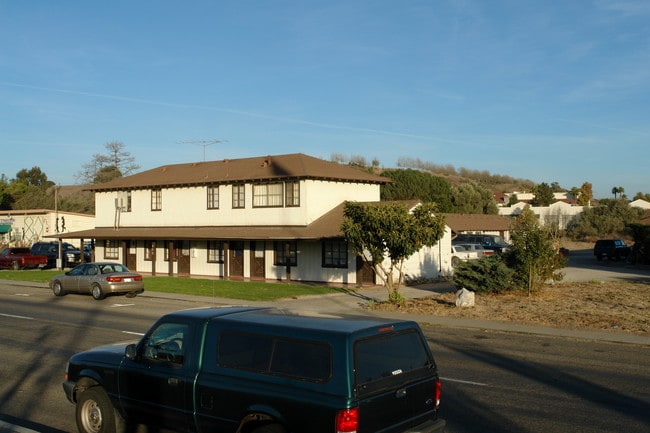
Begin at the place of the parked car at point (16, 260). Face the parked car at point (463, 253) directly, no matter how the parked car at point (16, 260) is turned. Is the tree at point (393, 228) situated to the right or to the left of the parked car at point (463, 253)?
right

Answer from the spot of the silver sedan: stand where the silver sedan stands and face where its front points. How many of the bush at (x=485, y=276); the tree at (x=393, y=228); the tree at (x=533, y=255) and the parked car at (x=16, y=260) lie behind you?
3

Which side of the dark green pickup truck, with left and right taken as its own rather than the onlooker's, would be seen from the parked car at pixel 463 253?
right

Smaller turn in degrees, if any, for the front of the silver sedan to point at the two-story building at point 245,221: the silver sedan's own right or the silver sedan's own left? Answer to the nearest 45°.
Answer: approximately 90° to the silver sedan's own right

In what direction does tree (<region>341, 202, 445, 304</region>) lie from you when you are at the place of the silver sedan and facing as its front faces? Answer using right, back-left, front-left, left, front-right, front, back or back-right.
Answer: back

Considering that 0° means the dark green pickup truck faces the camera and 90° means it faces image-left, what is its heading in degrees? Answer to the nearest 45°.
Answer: approximately 135°

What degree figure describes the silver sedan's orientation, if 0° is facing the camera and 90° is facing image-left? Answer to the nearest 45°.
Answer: approximately 135°

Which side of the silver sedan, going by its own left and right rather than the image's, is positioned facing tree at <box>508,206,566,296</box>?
back
